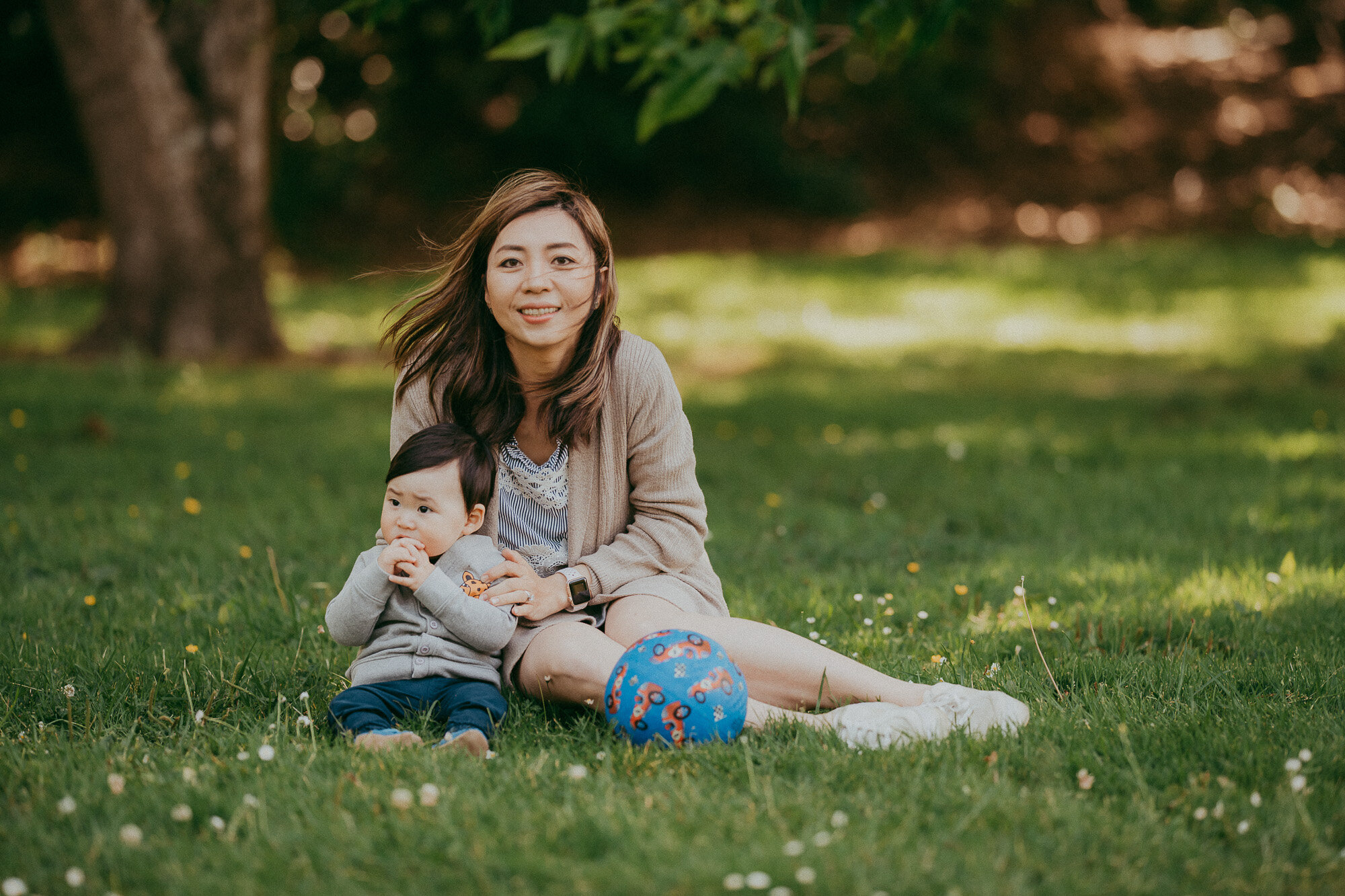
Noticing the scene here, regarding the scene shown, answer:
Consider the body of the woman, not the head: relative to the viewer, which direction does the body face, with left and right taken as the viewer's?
facing the viewer

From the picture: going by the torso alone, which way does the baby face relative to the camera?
toward the camera

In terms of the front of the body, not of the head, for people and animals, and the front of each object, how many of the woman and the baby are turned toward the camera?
2

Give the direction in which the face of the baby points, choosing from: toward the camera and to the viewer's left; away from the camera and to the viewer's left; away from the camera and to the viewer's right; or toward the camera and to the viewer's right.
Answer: toward the camera and to the viewer's left
